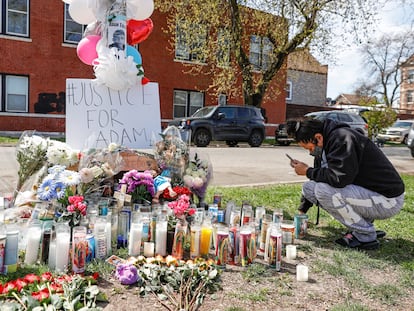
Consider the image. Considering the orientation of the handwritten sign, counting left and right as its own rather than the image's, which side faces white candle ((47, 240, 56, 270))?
front

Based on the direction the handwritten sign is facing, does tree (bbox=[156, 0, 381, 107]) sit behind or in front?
behind

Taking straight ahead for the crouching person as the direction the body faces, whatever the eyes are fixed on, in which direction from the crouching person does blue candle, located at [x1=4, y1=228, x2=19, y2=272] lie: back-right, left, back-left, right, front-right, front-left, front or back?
front-left

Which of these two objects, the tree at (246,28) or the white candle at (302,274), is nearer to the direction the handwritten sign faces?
the white candle

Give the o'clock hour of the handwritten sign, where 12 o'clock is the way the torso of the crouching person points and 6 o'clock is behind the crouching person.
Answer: The handwritten sign is roughly at 12 o'clock from the crouching person.

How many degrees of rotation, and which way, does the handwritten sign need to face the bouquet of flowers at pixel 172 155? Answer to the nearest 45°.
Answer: approximately 45° to its left

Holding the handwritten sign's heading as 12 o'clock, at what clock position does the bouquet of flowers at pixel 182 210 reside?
The bouquet of flowers is roughly at 11 o'clock from the handwritten sign.

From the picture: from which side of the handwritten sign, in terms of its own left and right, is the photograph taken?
front

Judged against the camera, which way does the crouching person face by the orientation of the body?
to the viewer's left

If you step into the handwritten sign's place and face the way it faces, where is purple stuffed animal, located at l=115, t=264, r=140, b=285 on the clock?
The purple stuffed animal is roughly at 12 o'clock from the handwritten sign.

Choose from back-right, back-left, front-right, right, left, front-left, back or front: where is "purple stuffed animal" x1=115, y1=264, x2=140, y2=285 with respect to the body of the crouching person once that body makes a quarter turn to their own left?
front-right

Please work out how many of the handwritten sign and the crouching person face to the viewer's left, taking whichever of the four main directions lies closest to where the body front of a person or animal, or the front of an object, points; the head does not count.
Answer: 1

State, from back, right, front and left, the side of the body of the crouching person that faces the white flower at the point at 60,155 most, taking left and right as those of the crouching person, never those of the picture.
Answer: front

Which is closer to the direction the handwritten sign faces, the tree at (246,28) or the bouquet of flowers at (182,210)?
the bouquet of flowers

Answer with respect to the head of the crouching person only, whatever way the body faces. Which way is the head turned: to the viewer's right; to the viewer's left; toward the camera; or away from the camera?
to the viewer's left

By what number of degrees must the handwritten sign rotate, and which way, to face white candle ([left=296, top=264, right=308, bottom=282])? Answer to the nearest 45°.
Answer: approximately 45° to its left

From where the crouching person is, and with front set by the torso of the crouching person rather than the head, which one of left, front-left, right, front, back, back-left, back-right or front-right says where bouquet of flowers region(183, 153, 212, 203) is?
front

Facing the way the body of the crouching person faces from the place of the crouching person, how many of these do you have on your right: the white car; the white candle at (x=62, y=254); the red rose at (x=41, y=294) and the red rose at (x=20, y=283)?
1
